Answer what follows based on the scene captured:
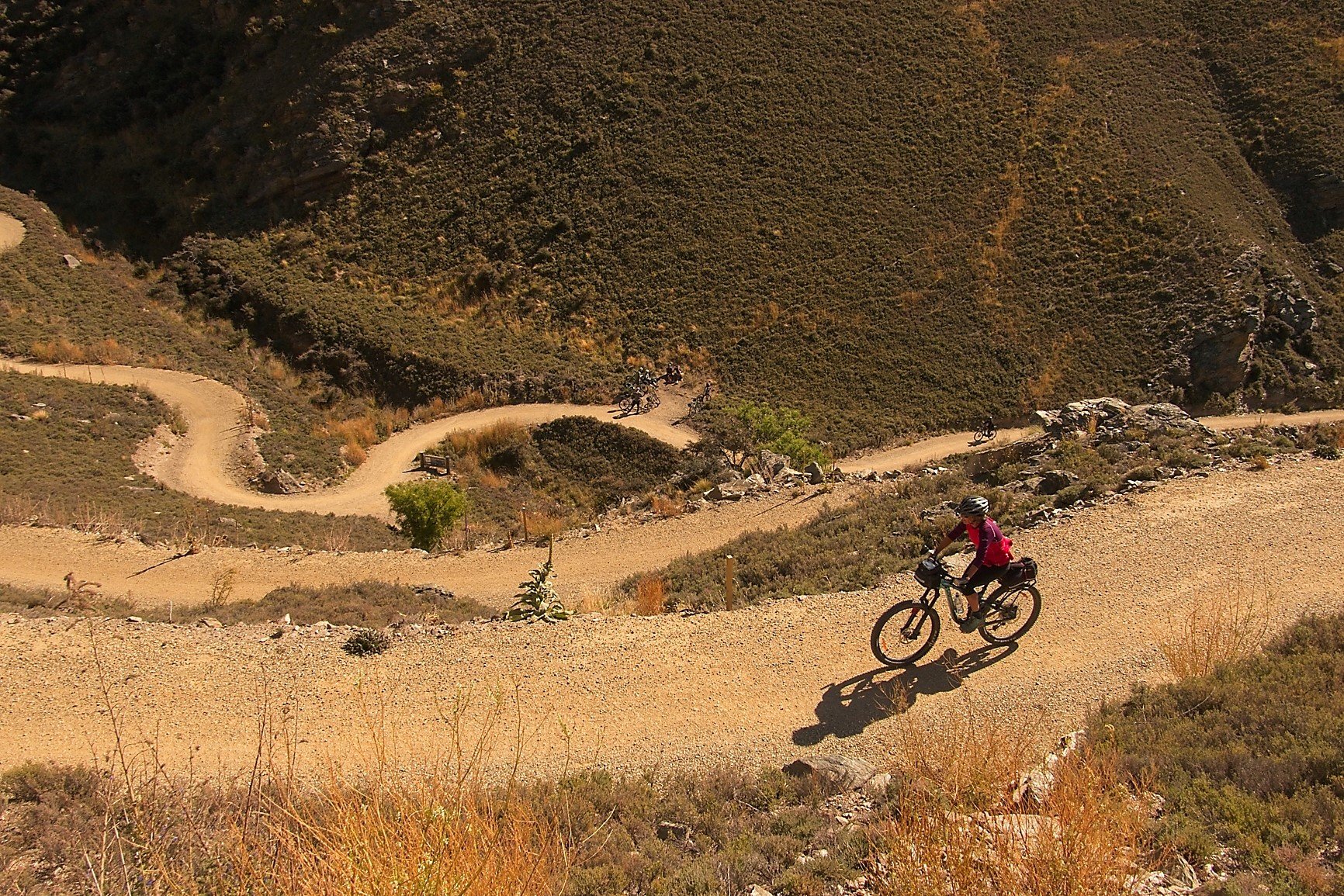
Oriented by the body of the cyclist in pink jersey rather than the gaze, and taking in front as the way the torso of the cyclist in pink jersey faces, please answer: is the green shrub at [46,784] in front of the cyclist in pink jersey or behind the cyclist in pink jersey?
in front

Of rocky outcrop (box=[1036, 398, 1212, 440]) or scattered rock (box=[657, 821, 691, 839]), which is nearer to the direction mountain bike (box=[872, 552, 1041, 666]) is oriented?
the scattered rock

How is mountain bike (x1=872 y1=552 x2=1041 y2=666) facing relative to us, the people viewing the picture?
facing the viewer and to the left of the viewer

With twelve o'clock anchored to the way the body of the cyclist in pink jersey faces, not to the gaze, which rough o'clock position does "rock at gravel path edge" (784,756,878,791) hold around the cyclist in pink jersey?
The rock at gravel path edge is roughly at 11 o'clock from the cyclist in pink jersey.

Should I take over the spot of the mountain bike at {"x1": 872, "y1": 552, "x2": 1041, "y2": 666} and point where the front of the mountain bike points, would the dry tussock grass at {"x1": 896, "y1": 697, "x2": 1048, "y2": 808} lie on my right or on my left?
on my left
